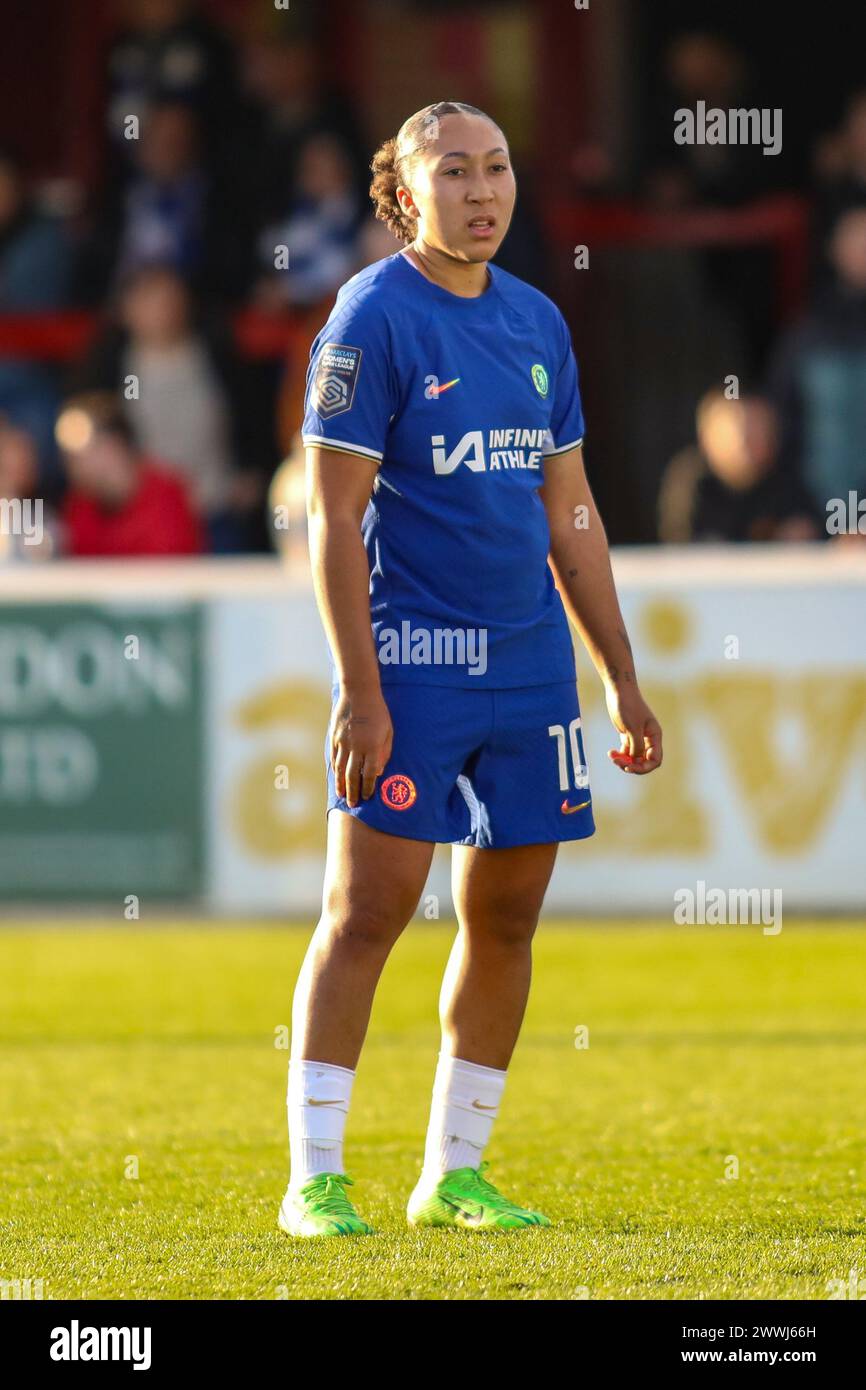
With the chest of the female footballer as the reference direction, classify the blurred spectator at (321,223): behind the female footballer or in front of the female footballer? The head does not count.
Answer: behind

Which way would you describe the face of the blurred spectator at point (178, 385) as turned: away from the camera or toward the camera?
toward the camera

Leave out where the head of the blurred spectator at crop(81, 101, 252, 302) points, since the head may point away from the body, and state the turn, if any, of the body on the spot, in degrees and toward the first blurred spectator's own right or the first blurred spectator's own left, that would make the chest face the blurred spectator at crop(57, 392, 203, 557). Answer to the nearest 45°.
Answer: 0° — they already face them

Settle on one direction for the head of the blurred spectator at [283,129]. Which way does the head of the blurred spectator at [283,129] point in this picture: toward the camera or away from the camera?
toward the camera

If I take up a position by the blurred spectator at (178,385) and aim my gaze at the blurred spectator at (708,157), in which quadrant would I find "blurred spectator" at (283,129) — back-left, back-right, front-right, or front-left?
front-left

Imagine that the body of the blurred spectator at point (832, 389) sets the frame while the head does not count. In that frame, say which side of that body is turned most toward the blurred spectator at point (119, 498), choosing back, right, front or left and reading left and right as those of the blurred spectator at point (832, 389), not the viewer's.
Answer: right

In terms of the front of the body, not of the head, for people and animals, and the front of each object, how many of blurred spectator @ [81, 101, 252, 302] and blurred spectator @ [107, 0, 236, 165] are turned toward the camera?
2

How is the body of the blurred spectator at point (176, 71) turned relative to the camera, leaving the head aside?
toward the camera

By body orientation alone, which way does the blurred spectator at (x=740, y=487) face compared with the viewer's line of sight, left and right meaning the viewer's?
facing the viewer

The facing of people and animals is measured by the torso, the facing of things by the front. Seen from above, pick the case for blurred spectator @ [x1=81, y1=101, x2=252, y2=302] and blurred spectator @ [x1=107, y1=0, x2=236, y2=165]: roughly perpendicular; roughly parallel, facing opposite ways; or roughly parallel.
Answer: roughly parallel

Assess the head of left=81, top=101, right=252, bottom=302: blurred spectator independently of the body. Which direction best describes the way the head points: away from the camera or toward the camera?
toward the camera
